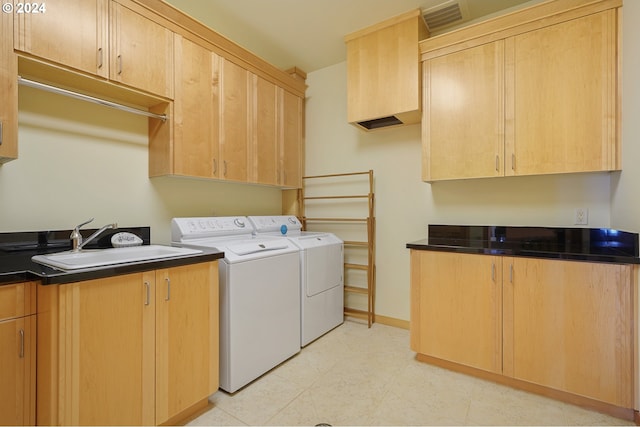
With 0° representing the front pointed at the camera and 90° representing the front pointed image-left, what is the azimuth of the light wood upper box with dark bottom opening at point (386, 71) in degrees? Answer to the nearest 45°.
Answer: approximately 45°

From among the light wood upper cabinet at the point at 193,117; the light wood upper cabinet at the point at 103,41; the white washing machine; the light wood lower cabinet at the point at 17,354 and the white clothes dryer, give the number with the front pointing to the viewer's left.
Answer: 0

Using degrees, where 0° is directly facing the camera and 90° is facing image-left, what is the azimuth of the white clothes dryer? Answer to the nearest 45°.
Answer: approximately 315°

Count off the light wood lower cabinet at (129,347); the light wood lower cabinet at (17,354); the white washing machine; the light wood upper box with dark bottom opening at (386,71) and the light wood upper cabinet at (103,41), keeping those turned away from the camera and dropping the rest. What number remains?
0

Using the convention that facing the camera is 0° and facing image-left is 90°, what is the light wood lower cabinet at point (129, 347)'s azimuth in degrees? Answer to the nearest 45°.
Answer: approximately 315°

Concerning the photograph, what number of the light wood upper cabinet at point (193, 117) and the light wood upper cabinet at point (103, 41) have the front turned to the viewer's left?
0

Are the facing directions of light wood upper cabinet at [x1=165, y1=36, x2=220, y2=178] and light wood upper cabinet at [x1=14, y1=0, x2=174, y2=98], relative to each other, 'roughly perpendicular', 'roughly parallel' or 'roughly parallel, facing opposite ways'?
roughly parallel

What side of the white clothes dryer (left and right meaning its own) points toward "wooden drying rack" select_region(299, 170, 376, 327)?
left

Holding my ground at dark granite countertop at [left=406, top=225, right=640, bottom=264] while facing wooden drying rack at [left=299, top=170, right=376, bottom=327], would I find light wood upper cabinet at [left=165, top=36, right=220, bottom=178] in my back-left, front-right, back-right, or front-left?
front-left

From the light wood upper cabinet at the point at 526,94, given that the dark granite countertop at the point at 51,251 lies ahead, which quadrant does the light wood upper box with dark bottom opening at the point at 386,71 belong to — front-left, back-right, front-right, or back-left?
front-right

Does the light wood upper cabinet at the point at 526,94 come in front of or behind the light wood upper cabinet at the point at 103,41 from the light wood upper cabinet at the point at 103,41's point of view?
in front

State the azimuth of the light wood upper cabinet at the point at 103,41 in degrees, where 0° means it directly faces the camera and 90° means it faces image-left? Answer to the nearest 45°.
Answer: approximately 315°

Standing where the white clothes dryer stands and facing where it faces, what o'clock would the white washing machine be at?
The white washing machine is roughly at 3 o'clock from the white clothes dryer.

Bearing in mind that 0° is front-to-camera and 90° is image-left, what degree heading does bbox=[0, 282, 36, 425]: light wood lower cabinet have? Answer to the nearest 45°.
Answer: approximately 315°

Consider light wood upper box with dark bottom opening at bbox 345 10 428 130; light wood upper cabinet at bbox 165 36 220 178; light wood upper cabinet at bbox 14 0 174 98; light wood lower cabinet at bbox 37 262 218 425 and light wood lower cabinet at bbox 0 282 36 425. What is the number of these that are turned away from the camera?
0

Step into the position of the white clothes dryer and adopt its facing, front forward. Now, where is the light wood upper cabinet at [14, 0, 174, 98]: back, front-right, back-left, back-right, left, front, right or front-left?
right

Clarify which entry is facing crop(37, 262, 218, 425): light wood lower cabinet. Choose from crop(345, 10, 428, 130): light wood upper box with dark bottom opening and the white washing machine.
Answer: the light wood upper box with dark bottom opening

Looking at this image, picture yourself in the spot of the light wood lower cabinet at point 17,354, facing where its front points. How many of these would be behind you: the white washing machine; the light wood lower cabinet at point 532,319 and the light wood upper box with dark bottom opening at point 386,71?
0
